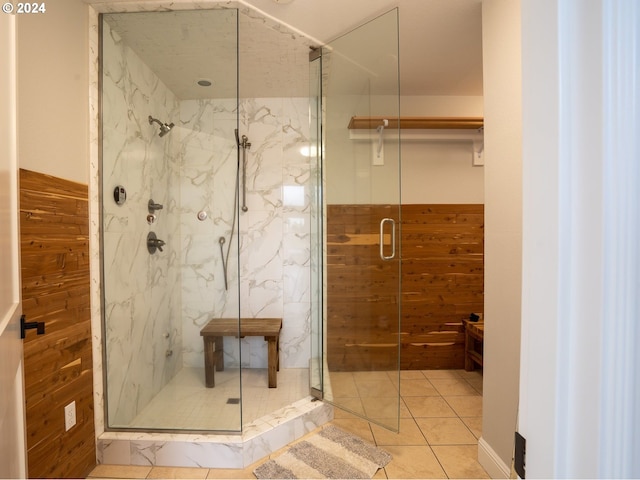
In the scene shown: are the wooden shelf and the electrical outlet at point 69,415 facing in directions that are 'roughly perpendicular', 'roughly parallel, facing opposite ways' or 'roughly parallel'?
roughly perpendicular

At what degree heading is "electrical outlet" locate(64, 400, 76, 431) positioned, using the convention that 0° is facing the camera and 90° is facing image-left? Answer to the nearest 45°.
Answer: approximately 315°

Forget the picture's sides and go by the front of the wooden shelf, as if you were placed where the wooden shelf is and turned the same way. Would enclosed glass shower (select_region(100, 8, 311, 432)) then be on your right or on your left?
on your right
